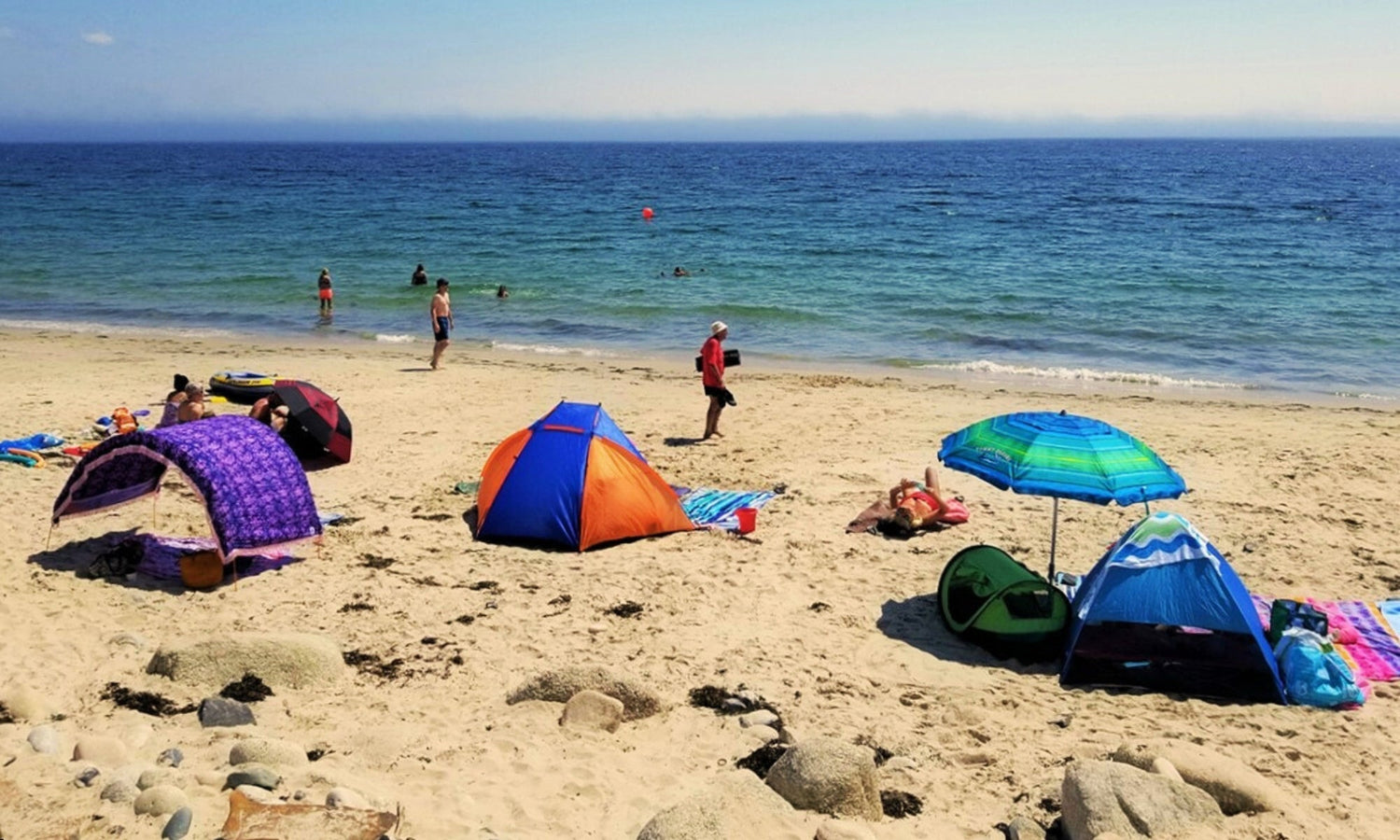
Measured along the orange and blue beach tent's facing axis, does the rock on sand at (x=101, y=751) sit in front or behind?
behind

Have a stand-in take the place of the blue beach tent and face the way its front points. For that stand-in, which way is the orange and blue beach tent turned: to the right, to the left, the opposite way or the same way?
the opposite way

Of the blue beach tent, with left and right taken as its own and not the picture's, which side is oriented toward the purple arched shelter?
right

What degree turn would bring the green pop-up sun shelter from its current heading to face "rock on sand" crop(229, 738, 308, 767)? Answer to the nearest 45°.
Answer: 0° — it already faces it

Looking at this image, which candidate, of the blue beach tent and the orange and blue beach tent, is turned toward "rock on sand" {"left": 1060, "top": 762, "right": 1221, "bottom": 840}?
the blue beach tent

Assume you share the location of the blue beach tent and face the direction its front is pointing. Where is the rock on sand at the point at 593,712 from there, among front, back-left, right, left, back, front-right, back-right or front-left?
front-right

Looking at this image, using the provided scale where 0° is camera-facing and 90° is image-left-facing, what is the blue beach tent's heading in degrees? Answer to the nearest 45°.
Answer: approximately 0°

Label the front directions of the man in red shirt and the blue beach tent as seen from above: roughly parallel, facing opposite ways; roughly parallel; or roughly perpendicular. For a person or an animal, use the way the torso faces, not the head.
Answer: roughly perpendicular

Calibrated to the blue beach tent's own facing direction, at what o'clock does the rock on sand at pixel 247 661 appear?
The rock on sand is roughly at 2 o'clock from the blue beach tent.
